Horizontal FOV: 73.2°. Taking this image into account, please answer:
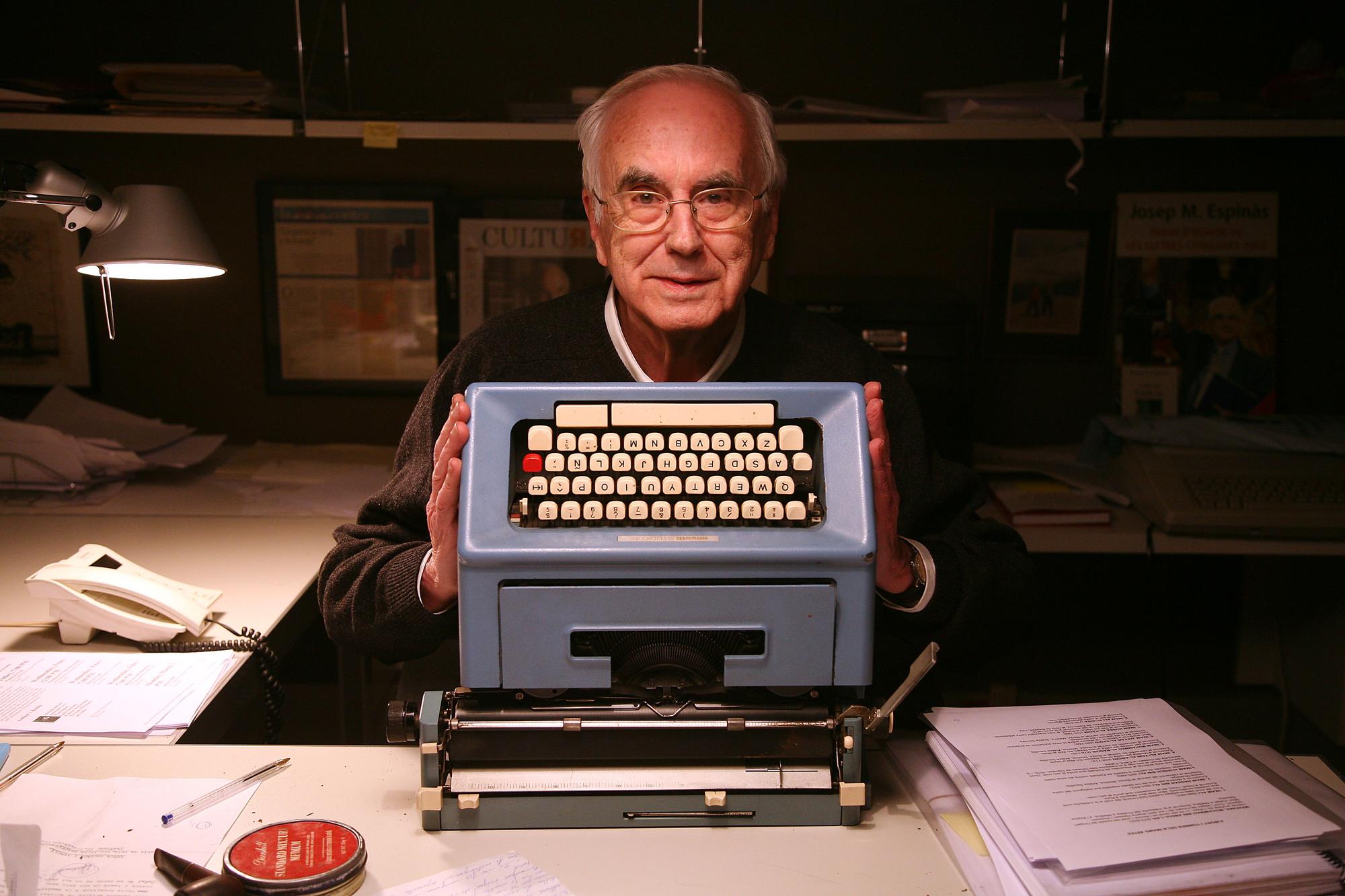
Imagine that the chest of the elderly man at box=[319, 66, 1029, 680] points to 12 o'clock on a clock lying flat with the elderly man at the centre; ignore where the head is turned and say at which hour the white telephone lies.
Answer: The white telephone is roughly at 3 o'clock from the elderly man.

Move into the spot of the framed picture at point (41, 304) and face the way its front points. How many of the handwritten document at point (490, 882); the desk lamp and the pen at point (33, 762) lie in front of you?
3

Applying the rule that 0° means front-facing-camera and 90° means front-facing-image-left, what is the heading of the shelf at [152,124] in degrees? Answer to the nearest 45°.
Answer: approximately 0°

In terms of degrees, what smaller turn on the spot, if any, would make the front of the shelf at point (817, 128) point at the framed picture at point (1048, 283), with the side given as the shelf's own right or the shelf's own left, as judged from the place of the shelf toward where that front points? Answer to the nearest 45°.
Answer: approximately 135° to the shelf's own left

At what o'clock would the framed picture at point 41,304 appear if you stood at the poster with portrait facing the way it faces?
The framed picture is roughly at 2 o'clock from the poster with portrait.
